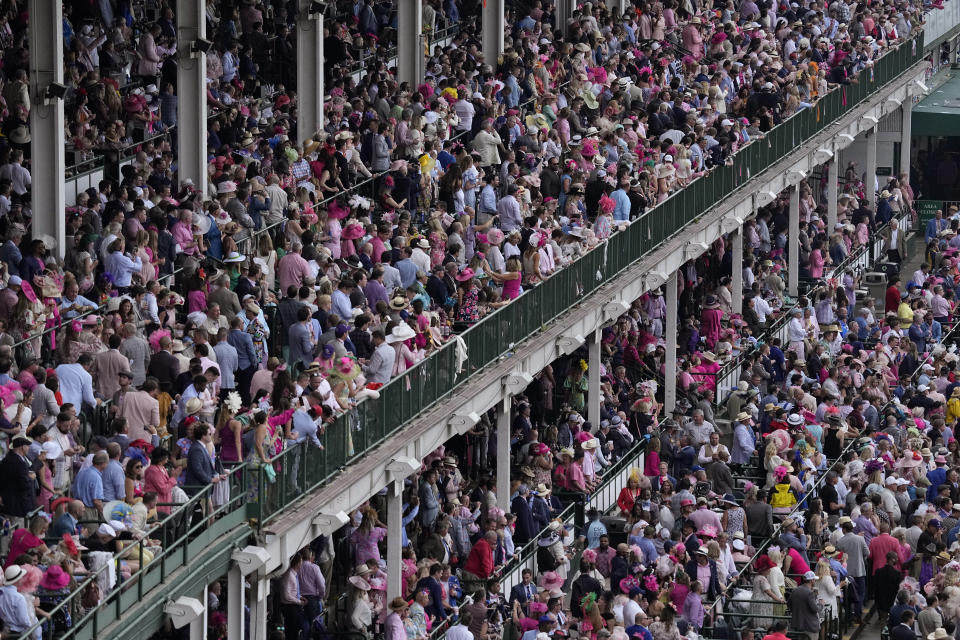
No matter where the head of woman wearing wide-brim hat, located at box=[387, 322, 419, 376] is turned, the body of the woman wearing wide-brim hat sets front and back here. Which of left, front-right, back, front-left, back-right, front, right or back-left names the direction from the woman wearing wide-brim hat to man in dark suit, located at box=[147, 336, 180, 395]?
back-right

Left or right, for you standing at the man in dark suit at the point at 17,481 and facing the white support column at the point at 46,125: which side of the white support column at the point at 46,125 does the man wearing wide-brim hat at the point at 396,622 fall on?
right

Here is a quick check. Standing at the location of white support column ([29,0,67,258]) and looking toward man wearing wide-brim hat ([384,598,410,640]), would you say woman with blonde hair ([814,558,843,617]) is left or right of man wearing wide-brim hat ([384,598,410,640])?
left
